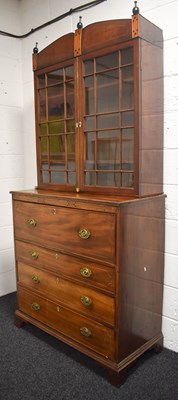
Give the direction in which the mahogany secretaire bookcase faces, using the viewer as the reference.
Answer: facing the viewer and to the left of the viewer
